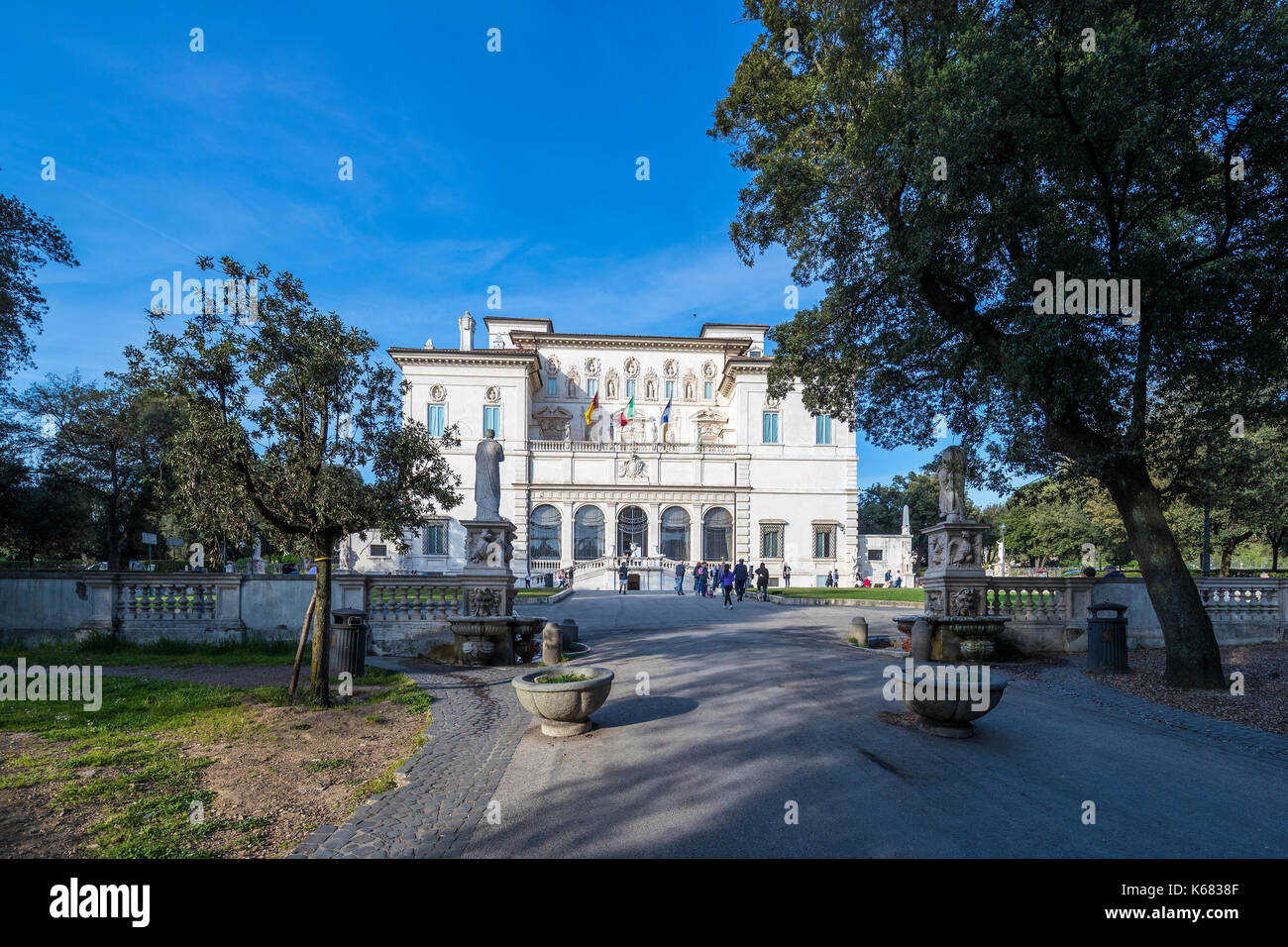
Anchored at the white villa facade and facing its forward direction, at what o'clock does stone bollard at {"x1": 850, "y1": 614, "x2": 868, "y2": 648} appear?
The stone bollard is roughly at 12 o'clock from the white villa facade.

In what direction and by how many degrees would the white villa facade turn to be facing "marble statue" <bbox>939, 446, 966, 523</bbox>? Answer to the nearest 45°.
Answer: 0° — it already faces it

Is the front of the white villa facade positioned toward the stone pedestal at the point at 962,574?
yes

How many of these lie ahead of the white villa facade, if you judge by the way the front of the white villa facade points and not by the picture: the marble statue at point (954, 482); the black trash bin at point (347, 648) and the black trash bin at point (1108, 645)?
3

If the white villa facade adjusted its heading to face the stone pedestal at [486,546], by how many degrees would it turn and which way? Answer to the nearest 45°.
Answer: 0° — it already faces it

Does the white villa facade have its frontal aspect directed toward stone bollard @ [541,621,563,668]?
yes

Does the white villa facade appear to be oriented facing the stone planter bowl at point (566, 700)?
yes

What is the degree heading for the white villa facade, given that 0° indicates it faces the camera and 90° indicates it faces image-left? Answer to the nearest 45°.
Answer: approximately 0°

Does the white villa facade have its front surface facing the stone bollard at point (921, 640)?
yes
